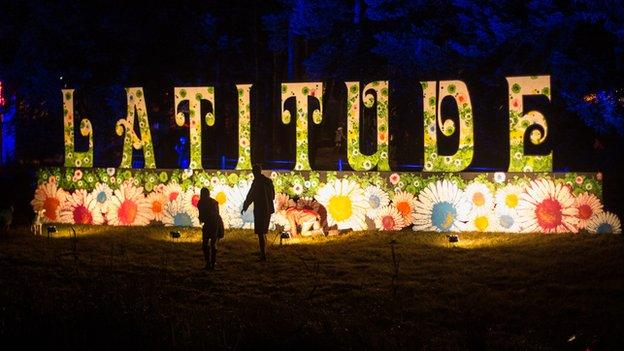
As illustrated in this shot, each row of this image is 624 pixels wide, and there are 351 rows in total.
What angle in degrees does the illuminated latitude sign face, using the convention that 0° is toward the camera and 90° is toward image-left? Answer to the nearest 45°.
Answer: approximately 0°

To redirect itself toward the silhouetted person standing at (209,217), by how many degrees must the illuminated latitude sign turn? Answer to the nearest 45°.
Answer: approximately 45° to its right

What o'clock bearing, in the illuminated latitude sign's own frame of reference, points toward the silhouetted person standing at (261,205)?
The silhouetted person standing is roughly at 1 o'clock from the illuminated latitude sign.
